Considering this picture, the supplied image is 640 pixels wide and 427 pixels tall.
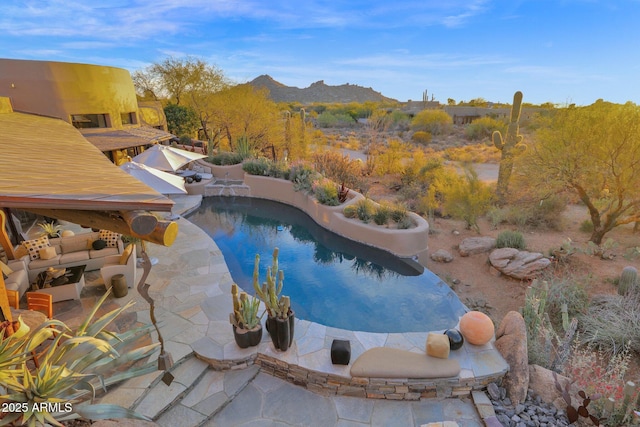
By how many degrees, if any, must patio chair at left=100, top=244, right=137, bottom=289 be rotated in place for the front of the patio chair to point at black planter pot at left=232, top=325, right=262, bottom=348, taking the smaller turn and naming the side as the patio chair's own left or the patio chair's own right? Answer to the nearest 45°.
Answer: approximately 135° to the patio chair's own left

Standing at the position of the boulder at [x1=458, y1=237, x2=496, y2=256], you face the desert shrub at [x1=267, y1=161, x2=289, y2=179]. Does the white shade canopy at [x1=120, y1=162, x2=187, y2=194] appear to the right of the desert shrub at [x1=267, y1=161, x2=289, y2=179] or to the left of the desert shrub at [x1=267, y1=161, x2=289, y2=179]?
left

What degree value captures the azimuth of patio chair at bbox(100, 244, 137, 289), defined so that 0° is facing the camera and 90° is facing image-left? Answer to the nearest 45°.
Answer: approximately 90°

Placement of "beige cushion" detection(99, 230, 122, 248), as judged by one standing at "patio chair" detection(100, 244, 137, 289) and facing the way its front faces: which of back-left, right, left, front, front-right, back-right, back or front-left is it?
right

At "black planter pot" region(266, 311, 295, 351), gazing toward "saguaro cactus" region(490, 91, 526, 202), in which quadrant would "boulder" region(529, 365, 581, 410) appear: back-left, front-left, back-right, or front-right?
front-right

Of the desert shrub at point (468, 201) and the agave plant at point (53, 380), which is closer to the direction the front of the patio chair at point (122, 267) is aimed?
the agave plant

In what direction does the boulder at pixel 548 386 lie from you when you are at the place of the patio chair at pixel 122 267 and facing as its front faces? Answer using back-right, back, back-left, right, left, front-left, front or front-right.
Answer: back-left

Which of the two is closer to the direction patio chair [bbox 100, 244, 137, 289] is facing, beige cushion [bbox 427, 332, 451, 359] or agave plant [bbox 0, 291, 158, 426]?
the agave plant

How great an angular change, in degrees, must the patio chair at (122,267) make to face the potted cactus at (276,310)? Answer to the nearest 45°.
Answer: approximately 135° to its left

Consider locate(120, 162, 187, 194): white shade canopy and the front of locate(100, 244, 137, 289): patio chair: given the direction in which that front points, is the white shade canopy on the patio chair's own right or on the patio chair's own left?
on the patio chair's own right

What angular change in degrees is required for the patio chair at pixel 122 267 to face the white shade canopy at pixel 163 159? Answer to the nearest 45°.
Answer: approximately 90° to its right

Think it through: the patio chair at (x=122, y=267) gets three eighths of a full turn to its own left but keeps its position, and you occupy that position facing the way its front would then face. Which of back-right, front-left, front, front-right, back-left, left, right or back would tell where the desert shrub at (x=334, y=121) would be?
left

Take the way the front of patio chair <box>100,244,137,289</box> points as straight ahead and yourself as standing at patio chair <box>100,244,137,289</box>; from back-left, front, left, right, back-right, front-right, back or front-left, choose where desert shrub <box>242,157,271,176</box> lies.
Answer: back-right

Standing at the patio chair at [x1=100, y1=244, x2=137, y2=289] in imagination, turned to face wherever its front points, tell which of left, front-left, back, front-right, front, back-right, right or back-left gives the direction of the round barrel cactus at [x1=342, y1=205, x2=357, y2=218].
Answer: back

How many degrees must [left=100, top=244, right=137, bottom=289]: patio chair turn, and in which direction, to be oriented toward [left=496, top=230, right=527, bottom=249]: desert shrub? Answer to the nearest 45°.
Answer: approximately 180°
